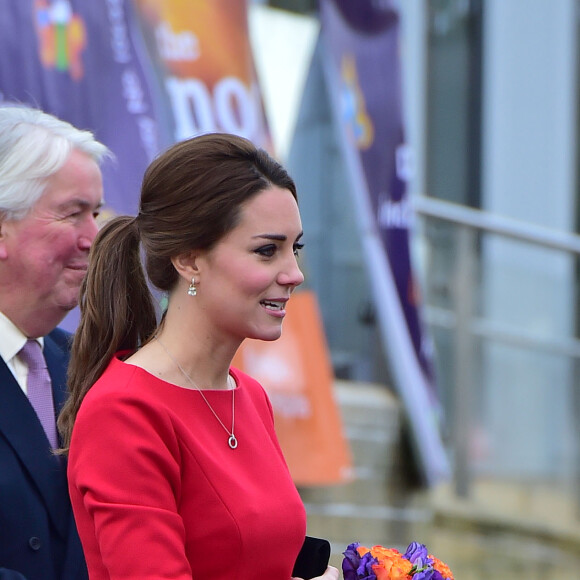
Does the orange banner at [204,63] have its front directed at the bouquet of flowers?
yes

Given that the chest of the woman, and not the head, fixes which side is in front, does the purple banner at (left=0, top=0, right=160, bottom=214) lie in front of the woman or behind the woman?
behind

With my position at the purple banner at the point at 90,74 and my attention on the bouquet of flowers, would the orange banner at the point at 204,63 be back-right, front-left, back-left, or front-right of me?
back-left

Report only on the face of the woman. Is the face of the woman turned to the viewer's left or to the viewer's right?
to the viewer's right

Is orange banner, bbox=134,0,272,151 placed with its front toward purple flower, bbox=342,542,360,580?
yes

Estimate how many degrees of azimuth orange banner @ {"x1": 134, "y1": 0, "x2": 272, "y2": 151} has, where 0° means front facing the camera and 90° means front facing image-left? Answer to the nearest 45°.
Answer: approximately 0°

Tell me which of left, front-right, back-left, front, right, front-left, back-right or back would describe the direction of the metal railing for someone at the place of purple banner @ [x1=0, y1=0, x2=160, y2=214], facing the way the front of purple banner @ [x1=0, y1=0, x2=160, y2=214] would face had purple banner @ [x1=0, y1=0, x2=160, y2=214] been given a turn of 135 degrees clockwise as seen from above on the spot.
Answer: right

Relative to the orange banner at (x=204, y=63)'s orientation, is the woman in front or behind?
in front

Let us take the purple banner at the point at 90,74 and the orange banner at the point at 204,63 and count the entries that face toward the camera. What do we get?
2

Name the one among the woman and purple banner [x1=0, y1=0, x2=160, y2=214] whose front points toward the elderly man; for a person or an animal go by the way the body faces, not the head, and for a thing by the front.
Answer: the purple banner

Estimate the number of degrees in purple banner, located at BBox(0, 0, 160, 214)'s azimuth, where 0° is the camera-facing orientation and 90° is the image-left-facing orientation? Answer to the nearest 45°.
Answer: approximately 0°

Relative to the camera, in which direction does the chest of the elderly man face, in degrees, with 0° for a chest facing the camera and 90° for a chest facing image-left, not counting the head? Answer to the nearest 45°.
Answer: approximately 315°
